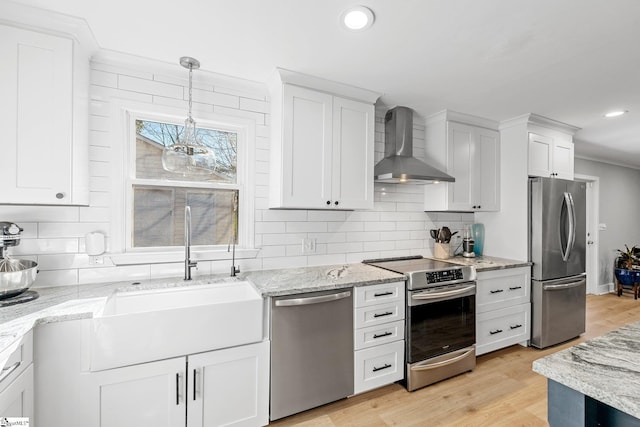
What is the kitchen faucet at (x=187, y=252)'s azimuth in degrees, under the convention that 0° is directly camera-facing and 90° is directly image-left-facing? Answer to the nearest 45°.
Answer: approximately 0°

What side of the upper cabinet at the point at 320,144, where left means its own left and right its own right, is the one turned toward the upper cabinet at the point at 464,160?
left

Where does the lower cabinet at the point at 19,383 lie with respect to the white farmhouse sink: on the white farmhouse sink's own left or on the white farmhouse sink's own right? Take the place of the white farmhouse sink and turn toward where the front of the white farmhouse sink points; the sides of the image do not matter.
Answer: on the white farmhouse sink's own right

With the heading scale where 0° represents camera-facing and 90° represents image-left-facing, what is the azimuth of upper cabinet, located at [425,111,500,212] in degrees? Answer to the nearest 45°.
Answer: approximately 315°

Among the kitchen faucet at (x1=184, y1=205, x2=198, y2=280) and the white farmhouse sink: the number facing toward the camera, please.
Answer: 2

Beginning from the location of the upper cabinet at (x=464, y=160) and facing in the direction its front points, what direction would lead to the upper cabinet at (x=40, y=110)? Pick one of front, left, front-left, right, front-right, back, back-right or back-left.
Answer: right

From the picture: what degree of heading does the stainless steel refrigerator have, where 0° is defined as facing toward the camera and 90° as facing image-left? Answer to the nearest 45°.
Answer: approximately 315°

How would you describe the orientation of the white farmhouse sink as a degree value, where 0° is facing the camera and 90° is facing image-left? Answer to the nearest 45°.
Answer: approximately 0°

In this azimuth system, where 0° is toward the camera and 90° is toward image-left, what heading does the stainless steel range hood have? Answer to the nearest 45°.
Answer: approximately 315°

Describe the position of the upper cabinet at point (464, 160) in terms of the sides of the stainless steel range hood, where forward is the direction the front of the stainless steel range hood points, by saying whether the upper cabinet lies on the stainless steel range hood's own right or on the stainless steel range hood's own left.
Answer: on the stainless steel range hood's own left

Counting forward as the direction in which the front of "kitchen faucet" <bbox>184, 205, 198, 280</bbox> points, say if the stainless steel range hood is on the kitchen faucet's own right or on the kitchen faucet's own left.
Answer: on the kitchen faucet's own left

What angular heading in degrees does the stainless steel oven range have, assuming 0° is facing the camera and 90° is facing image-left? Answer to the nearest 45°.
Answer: approximately 315°

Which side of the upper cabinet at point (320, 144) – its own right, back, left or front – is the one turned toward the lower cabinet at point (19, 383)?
right
